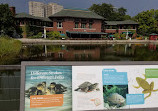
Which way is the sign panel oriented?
toward the camera

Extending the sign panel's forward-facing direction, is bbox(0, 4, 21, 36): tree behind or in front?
behind

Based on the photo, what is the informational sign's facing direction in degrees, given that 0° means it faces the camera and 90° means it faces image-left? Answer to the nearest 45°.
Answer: approximately 0°

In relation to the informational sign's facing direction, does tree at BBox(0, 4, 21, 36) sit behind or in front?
behind
